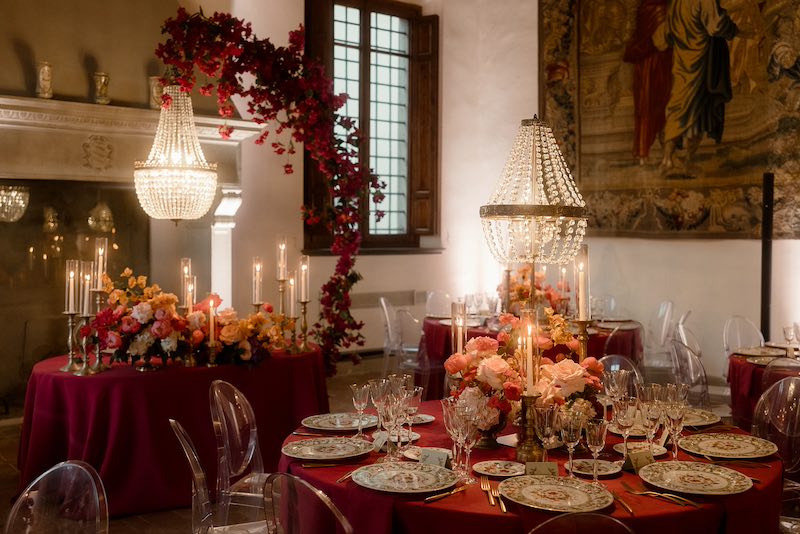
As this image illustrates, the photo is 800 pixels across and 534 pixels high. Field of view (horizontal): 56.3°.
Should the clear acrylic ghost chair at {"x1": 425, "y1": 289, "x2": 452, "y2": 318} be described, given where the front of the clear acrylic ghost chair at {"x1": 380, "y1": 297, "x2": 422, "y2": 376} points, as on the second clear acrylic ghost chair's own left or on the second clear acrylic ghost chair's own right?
on the second clear acrylic ghost chair's own left

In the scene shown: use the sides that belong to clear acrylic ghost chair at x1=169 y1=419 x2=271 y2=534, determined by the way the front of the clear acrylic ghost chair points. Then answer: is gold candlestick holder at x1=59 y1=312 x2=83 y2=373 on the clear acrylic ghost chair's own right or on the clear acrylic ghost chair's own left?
on the clear acrylic ghost chair's own left

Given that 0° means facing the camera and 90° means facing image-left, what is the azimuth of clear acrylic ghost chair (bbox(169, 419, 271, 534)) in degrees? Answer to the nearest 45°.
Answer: approximately 270°

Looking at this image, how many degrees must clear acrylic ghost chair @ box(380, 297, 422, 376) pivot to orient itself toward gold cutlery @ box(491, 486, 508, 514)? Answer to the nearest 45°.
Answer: approximately 90° to its right

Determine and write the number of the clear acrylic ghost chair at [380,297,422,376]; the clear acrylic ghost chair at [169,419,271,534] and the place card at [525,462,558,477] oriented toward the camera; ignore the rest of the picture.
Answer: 1

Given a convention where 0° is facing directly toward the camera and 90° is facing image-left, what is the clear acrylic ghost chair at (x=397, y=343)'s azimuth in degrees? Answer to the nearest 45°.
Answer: approximately 270°

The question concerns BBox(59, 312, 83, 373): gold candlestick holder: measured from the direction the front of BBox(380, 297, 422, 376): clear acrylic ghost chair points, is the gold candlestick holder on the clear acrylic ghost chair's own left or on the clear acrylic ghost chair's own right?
on the clear acrylic ghost chair's own right

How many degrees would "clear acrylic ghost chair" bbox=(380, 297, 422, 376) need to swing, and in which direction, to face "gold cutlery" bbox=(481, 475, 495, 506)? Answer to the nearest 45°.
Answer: approximately 90° to its right

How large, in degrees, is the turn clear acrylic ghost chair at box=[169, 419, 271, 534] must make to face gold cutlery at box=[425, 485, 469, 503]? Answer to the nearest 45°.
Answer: approximately 45° to its right

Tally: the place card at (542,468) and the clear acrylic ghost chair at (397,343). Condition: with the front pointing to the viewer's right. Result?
1

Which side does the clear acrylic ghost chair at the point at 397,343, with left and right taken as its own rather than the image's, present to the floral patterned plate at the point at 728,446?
right

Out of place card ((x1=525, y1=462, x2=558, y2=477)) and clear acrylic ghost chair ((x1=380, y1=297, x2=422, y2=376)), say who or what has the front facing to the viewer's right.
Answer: the clear acrylic ghost chair
